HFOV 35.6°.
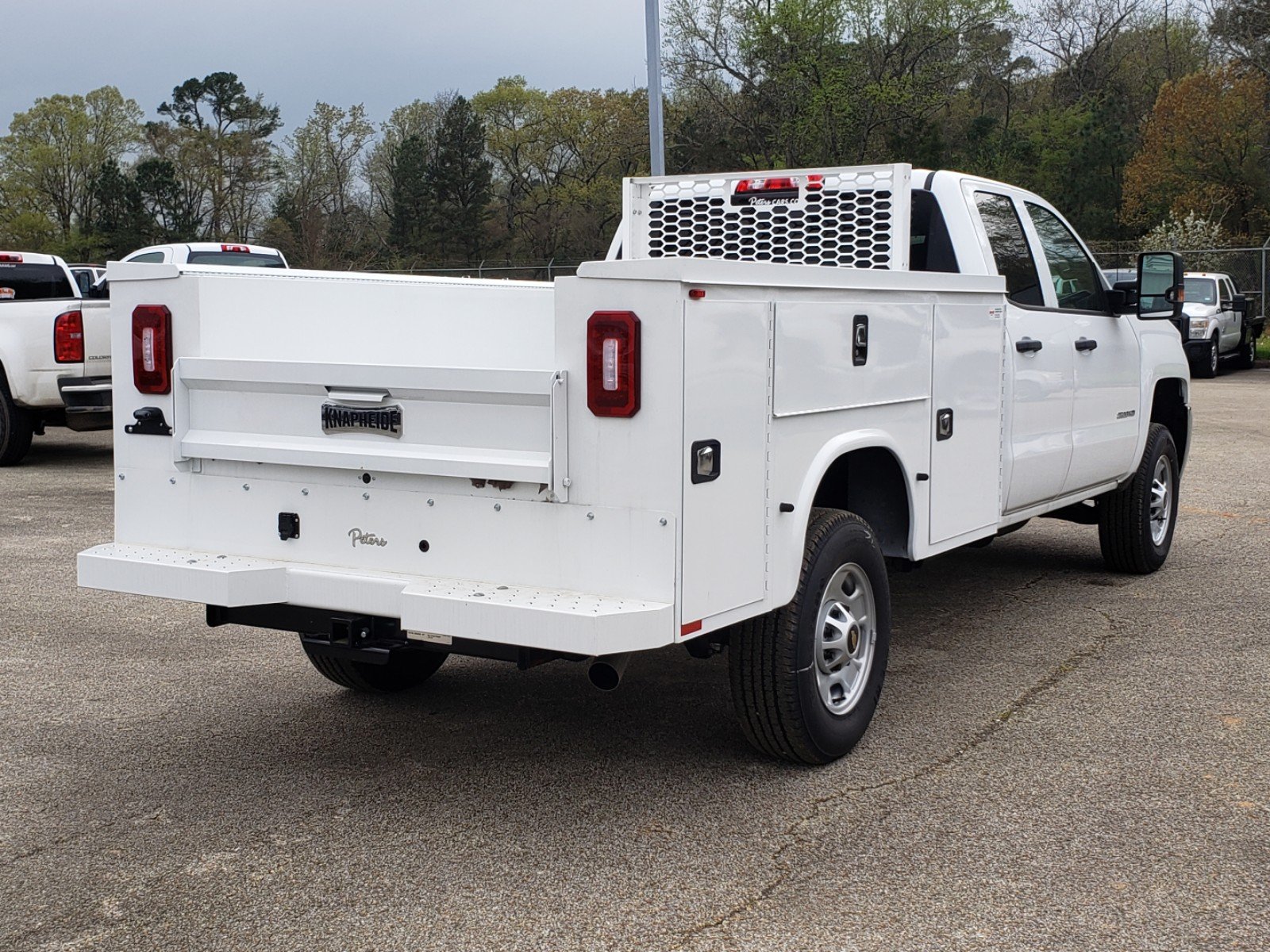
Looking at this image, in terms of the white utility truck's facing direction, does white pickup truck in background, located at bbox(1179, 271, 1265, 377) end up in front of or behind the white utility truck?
in front

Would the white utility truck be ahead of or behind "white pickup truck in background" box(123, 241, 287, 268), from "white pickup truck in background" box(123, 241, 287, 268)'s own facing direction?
behind

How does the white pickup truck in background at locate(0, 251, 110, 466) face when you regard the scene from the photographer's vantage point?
facing away from the viewer and to the left of the viewer

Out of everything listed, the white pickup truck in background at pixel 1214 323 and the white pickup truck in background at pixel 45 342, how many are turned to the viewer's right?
0

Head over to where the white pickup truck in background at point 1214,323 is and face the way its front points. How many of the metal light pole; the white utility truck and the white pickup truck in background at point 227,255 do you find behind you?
0

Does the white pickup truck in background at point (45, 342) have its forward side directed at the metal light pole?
no

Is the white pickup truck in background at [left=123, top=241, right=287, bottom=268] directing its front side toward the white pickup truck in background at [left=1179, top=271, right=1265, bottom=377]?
no

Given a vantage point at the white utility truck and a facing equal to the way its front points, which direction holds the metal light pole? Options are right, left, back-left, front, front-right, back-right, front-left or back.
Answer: front-left

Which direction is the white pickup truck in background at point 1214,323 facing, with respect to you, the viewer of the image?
facing the viewer and to the left of the viewer

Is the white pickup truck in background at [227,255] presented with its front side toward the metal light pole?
no

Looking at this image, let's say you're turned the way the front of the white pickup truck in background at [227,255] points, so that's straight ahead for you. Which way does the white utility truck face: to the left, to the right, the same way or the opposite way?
to the right

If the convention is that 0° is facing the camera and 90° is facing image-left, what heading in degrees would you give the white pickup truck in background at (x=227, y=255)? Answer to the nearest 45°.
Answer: approximately 135°

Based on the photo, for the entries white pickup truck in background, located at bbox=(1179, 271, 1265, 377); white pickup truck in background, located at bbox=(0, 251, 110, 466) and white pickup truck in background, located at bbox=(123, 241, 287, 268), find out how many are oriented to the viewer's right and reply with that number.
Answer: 0

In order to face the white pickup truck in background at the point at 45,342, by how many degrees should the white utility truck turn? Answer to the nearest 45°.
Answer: approximately 90° to its left

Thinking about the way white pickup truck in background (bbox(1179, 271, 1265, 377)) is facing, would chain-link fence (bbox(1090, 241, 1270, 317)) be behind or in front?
behind

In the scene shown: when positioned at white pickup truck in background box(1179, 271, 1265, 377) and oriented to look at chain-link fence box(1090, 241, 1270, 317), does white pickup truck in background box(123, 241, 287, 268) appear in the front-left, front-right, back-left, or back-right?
back-left

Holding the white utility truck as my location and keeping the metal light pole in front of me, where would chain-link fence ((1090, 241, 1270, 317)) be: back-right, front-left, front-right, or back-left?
front-right

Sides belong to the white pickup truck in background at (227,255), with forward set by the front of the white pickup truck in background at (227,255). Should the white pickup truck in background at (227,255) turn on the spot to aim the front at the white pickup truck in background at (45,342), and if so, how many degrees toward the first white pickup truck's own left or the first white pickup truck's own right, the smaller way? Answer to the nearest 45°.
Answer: approximately 135° to the first white pickup truck's own left
